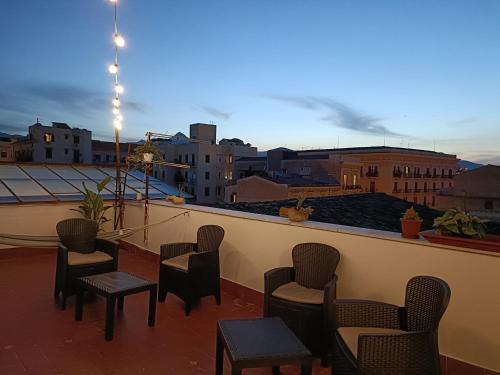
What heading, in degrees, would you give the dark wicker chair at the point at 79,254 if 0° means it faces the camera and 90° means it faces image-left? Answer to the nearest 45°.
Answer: approximately 315°

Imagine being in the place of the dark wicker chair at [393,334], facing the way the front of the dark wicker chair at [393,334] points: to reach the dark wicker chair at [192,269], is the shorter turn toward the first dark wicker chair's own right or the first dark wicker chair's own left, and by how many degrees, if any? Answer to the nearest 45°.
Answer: approximately 45° to the first dark wicker chair's own right

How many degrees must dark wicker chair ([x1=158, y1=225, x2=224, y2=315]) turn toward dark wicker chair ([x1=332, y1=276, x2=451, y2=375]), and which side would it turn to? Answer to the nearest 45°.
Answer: approximately 90° to its left

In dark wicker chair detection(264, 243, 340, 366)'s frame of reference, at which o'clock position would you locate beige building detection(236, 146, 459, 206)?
The beige building is roughly at 5 o'clock from the dark wicker chair.

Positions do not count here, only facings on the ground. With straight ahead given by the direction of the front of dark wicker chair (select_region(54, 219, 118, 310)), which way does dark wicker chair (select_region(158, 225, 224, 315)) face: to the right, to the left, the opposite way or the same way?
to the right

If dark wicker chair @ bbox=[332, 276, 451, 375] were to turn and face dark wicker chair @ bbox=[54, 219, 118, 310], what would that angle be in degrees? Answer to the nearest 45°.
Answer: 0° — it already faces it

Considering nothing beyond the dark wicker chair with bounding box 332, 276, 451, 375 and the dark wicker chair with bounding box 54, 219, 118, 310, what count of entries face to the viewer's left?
1

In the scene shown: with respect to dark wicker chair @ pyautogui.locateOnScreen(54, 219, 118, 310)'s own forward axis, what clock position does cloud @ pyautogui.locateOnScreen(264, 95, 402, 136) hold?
The cloud is roughly at 9 o'clock from the dark wicker chair.

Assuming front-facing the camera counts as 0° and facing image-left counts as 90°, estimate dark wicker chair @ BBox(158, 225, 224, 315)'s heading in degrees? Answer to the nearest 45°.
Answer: approximately 45°

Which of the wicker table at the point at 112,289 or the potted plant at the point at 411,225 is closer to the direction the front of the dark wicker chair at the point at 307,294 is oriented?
the wicker table
